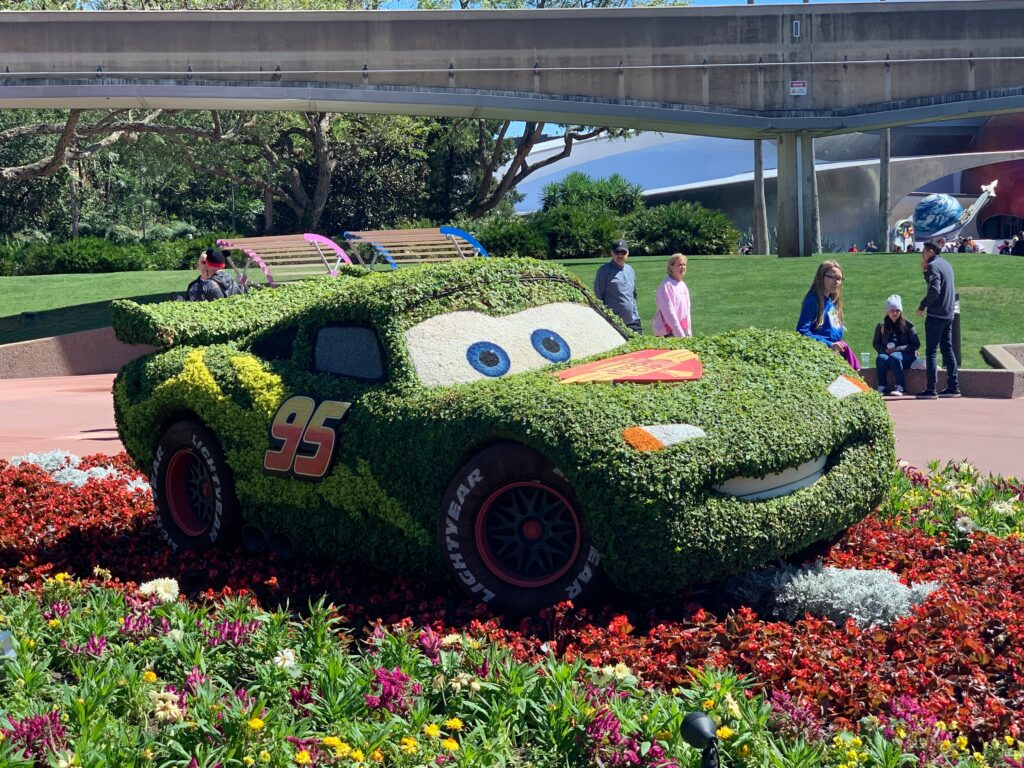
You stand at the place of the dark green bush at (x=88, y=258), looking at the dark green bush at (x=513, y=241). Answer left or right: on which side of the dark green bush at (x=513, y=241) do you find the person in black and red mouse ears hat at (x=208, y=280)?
right

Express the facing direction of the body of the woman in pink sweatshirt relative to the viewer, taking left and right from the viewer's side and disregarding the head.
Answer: facing the viewer and to the right of the viewer

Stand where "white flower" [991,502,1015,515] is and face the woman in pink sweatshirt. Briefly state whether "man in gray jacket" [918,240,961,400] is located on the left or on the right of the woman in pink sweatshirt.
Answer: right

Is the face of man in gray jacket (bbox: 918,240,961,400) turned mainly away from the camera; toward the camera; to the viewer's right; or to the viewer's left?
to the viewer's left

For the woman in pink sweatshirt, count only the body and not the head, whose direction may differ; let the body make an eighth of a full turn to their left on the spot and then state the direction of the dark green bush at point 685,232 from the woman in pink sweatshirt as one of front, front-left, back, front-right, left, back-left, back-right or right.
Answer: left

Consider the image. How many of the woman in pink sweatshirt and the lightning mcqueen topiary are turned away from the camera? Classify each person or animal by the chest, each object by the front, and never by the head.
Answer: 0

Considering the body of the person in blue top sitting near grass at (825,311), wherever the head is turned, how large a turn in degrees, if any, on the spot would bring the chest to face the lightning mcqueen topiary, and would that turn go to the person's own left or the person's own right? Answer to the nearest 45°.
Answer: approximately 45° to the person's own right

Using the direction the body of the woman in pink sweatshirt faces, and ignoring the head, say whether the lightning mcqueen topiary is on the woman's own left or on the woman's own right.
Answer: on the woman's own right

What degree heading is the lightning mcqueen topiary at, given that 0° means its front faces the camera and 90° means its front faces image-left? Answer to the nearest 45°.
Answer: approximately 315°

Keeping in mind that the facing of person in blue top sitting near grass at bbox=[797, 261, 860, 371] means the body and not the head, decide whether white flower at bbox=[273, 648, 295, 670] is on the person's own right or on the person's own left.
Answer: on the person's own right

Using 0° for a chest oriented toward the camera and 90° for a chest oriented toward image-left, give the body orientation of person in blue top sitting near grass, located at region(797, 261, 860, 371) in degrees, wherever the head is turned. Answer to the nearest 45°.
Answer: approximately 315°
